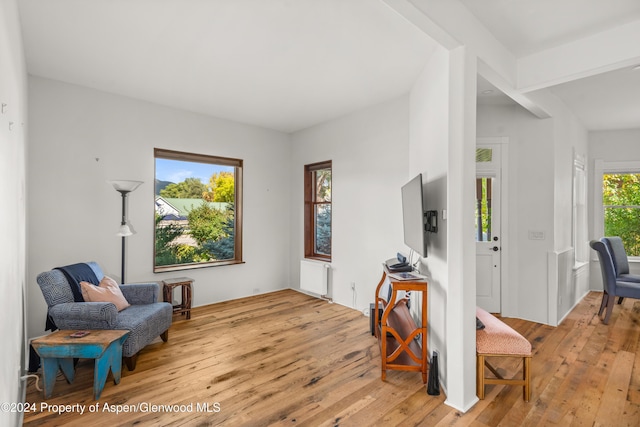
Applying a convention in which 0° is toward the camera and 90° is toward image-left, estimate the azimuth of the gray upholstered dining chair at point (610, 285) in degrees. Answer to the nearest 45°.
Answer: approximately 270°

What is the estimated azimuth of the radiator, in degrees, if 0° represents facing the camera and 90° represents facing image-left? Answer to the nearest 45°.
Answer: approximately 45°

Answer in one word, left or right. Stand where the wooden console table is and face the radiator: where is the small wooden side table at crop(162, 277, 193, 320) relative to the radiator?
left

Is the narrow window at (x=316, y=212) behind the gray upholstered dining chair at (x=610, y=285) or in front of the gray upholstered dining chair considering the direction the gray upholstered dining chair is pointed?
behind

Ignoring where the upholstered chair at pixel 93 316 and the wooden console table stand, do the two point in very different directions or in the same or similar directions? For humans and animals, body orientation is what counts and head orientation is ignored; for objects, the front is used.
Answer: very different directions

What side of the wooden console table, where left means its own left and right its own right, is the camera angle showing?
left

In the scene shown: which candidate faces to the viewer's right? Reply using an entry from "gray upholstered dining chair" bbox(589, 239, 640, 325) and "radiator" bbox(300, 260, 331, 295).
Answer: the gray upholstered dining chair

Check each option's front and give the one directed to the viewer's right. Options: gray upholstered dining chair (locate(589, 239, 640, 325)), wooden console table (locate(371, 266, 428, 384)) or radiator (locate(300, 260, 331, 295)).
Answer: the gray upholstered dining chair
